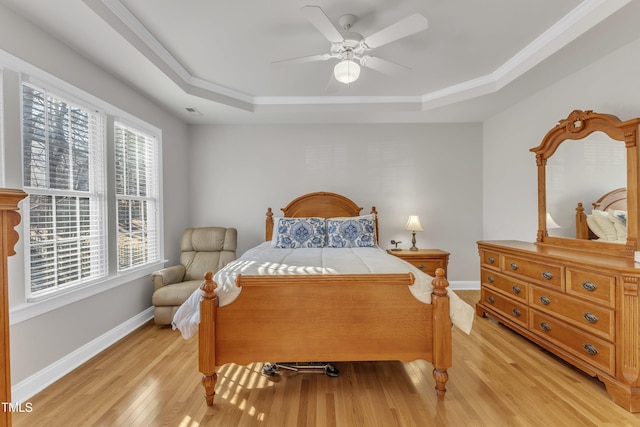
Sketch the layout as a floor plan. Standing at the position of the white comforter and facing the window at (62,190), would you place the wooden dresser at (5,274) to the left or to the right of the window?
left

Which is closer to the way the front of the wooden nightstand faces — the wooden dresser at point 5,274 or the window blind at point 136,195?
the wooden dresser

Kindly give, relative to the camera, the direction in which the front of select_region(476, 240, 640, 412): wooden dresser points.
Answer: facing the viewer and to the left of the viewer

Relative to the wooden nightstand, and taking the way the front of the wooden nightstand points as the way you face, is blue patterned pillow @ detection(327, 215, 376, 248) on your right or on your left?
on your right

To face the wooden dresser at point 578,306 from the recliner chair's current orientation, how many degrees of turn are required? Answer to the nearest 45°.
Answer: approximately 90° to its left

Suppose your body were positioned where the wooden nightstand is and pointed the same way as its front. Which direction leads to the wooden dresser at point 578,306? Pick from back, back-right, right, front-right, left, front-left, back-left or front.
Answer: front-left

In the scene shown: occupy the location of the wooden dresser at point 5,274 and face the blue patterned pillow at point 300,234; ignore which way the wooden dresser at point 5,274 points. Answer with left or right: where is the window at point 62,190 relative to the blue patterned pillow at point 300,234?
left

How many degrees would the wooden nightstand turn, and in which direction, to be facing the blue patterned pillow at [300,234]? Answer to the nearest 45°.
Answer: approximately 45° to its right

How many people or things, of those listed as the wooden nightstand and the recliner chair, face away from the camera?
0

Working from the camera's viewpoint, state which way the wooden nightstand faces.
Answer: facing the viewer
